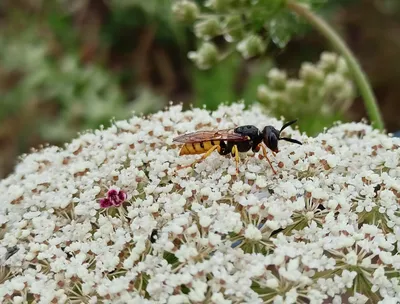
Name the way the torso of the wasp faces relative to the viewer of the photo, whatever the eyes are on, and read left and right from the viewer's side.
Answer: facing to the right of the viewer
